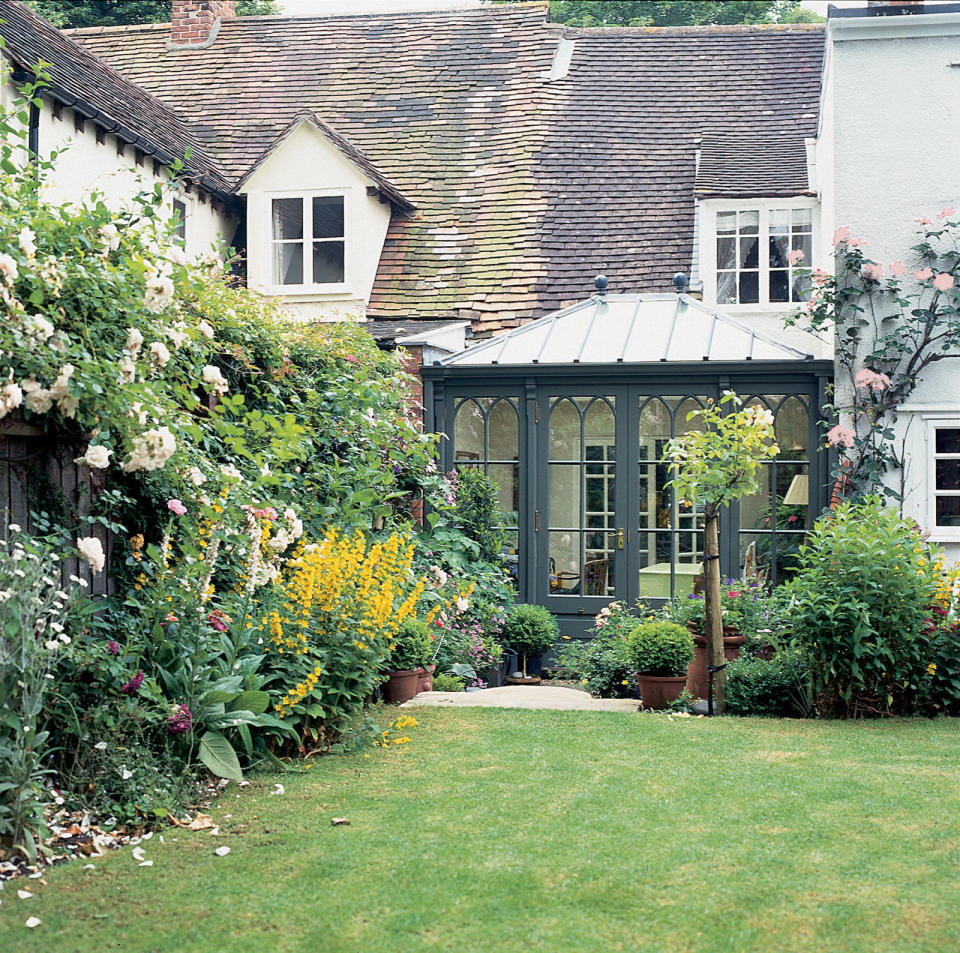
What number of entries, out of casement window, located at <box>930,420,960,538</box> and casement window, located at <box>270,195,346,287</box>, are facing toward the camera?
2

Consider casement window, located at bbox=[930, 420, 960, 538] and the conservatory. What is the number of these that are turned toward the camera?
2

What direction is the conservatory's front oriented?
toward the camera

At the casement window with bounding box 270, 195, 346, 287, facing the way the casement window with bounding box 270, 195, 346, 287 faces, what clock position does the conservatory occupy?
The conservatory is roughly at 11 o'clock from the casement window.

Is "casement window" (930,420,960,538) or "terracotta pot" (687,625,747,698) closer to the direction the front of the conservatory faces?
the terracotta pot

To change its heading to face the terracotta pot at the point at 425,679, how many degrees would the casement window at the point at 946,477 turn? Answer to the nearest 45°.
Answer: approximately 45° to its right

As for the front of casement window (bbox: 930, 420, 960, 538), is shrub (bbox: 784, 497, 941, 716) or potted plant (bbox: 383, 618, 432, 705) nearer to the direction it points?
the shrub

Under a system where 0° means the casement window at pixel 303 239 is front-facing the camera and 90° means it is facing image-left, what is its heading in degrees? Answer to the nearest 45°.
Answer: approximately 0°

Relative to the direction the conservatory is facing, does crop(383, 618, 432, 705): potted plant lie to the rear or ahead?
ahead

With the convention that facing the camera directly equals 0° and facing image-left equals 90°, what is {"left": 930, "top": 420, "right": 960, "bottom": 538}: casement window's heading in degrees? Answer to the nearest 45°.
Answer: approximately 0°
